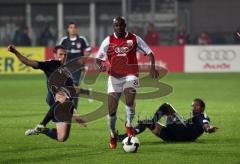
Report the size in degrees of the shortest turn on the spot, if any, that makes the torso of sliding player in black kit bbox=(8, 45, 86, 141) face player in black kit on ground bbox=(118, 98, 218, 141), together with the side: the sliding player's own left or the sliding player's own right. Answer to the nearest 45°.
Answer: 0° — they already face them

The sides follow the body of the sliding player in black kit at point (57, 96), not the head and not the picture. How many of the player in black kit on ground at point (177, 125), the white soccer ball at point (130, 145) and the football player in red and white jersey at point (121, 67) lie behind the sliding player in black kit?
0

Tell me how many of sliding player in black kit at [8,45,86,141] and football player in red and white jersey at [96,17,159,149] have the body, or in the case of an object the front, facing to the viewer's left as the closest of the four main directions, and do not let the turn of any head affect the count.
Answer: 0

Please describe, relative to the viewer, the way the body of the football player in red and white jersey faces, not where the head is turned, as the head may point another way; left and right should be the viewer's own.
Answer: facing the viewer

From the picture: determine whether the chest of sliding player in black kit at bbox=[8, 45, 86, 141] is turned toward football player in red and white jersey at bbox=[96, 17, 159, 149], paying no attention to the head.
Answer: yes

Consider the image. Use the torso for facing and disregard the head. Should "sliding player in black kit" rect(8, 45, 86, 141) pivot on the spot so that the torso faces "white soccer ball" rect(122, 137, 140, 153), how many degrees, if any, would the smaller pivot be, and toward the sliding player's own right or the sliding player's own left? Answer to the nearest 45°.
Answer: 0° — they already face it

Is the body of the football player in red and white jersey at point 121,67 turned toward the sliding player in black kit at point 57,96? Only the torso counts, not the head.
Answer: no

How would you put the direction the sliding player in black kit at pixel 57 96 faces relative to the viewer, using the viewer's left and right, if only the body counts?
facing the viewer and to the right of the viewer
